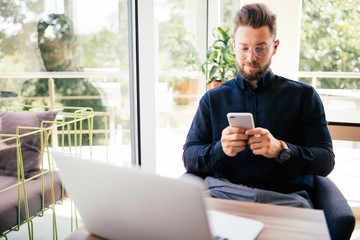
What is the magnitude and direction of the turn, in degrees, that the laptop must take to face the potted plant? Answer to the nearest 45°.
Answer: approximately 45° to its left

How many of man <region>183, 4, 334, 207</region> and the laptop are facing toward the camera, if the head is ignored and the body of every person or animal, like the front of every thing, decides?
1

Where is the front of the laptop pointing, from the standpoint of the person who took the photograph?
facing away from the viewer and to the right of the viewer

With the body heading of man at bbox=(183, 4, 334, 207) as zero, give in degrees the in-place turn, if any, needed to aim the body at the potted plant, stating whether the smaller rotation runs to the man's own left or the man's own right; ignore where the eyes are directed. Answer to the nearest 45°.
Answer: approximately 180°

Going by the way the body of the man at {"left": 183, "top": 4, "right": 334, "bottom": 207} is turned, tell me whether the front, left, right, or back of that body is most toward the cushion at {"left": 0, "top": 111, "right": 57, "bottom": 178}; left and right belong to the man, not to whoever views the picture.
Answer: right

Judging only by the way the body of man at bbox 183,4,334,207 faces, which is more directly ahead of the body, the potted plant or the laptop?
the laptop

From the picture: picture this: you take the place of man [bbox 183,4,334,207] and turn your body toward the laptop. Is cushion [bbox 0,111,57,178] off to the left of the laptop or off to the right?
right

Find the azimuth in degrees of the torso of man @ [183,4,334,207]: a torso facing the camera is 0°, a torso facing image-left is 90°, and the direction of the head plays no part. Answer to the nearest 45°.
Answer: approximately 0°

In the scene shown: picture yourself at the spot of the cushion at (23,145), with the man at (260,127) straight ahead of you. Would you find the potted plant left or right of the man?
left

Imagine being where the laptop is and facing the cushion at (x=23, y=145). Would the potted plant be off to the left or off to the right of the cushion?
right
